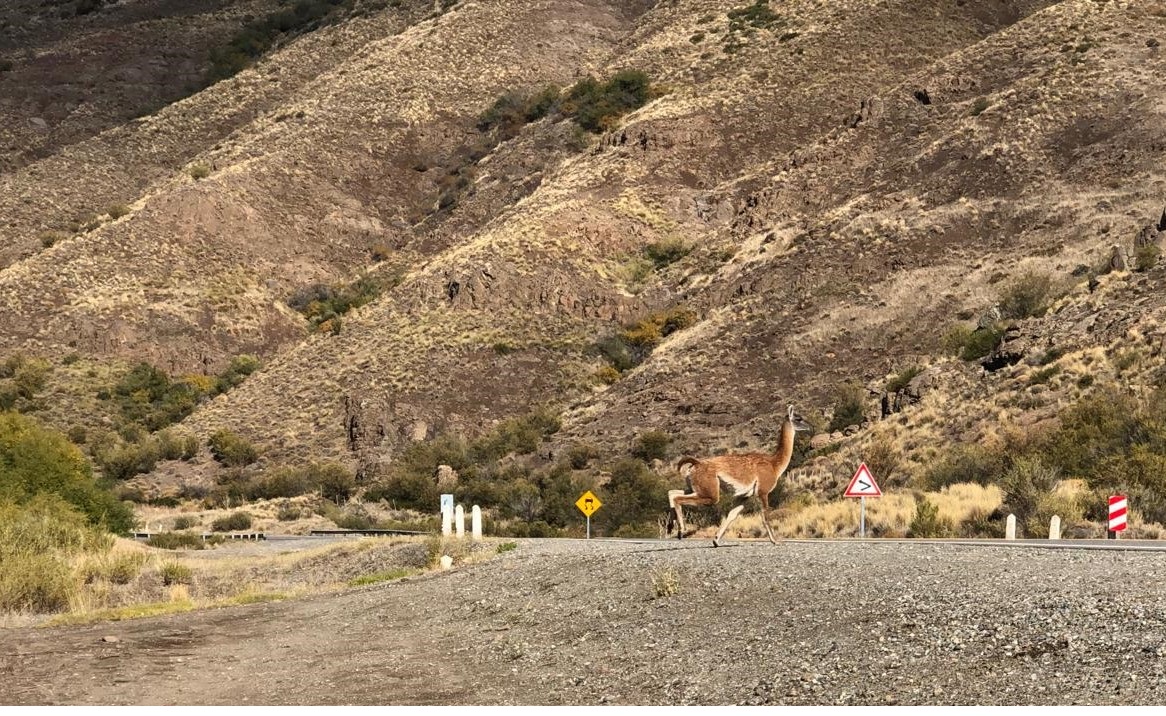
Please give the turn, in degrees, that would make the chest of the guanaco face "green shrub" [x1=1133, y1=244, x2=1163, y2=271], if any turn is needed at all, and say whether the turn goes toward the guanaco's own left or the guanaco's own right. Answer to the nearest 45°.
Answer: approximately 45° to the guanaco's own left

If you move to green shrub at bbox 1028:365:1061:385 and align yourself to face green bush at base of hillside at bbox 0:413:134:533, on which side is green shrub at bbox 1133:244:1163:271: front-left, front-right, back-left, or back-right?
back-right

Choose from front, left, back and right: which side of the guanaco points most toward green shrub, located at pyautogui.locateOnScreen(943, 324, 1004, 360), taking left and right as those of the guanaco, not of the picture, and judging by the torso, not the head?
left

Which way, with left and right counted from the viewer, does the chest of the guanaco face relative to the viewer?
facing to the right of the viewer

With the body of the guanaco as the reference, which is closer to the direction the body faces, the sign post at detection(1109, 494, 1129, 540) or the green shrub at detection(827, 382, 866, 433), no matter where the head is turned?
the sign post

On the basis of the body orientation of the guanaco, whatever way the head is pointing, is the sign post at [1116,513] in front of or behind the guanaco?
in front

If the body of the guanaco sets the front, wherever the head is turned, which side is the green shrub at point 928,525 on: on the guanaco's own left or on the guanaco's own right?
on the guanaco's own left

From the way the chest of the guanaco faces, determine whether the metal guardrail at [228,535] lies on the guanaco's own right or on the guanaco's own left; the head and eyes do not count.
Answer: on the guanaco's own left

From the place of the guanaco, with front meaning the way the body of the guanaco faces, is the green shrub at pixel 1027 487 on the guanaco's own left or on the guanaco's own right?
on the guanaco's own left

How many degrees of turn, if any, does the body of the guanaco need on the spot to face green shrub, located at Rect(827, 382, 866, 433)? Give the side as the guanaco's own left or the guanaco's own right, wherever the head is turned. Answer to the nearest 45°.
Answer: approximately 90° to the guanaco's own left
